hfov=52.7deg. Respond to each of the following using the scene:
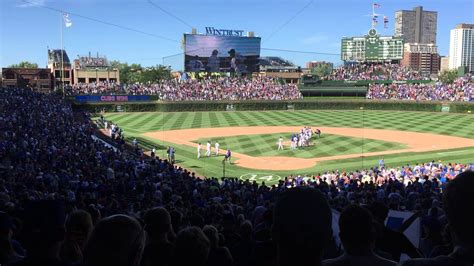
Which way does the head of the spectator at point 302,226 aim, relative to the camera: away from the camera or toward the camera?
away from the camera

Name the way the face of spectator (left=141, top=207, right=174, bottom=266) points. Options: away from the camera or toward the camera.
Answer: away from the camera

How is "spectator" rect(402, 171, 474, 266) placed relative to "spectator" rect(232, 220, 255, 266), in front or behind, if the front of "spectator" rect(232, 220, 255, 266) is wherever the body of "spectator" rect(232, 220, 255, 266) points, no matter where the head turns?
behind

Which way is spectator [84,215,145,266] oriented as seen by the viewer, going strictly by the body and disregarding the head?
away from the camera

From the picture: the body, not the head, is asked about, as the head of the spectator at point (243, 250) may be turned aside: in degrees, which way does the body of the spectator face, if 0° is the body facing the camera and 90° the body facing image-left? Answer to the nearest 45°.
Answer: approximately 180°

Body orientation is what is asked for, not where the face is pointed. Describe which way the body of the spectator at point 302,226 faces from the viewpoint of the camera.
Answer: away from the camera

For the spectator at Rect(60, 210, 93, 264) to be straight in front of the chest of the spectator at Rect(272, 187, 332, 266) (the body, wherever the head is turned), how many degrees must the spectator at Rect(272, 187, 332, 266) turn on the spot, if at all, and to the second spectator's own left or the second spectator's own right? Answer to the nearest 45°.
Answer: approximately 45° to the second spectator's own left

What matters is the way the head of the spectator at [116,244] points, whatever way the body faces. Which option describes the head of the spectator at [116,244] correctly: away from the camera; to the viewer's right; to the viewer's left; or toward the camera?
away from the camera

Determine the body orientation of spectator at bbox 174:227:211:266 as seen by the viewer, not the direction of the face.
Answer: away from the camera

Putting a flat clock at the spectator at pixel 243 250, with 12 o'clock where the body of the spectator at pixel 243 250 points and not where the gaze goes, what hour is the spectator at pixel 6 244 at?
the spectator at pixel 6 244 is roughly at 8 o'clock from the spectator at pixel 243 250.

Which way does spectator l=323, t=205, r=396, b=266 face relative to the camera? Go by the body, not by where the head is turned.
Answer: away from the camera

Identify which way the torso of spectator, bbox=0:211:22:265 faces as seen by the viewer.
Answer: away from the camera

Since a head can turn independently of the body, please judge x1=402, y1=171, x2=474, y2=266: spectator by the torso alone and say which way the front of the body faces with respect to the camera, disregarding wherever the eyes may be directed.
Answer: away from the camera
